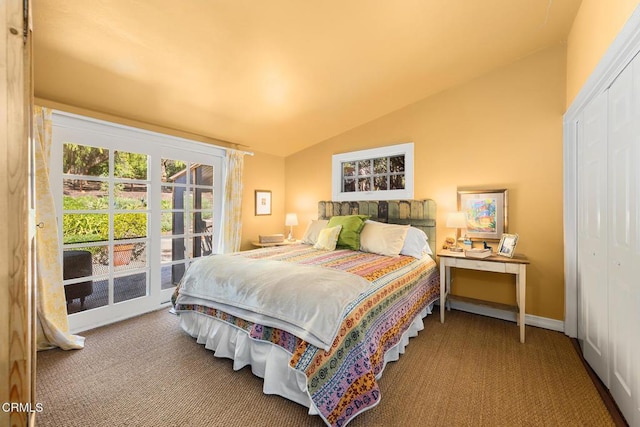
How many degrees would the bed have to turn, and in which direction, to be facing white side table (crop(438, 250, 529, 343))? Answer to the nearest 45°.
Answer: approximately 135° to its left

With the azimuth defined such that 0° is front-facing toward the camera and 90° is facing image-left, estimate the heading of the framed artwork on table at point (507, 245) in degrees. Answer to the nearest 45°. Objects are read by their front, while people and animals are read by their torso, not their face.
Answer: approximately 45°

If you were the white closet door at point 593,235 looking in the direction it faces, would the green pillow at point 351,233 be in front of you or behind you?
in front

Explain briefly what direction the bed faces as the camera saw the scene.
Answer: facing the viewer and to the left of the viewer

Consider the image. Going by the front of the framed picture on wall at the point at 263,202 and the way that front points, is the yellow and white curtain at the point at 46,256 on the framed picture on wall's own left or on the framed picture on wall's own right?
on the framed picture on wall's own right

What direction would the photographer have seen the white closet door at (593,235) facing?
facing to the left of the viewer

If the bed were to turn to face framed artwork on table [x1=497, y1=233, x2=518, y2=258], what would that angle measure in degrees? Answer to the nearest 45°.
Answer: approximately 135° to its left

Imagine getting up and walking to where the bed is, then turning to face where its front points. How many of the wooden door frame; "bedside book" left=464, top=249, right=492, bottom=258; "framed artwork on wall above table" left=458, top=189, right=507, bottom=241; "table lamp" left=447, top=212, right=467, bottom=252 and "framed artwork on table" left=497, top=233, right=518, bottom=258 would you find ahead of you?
1

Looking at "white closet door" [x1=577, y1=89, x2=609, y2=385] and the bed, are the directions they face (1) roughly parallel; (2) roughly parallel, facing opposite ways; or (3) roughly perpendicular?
roughly perpendicular

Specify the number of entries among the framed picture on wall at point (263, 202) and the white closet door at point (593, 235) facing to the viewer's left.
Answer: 1
